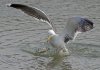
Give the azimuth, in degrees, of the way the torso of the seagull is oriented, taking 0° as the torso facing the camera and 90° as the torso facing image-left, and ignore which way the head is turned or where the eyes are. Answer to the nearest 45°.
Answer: approximately 45°
